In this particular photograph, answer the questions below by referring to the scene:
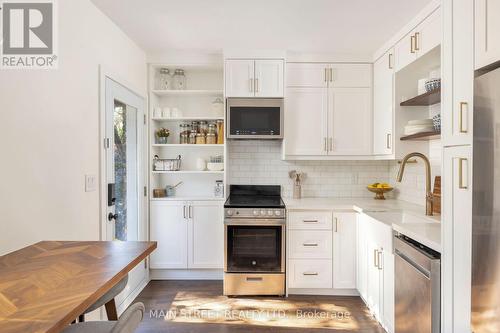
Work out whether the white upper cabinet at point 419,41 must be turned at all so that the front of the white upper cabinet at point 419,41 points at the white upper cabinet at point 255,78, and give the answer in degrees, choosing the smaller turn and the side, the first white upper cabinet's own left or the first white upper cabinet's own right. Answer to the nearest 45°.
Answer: approximately 45° to the first white upper cabinet's own right

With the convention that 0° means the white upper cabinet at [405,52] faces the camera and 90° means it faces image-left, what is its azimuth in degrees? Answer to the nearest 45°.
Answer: approximately 45°

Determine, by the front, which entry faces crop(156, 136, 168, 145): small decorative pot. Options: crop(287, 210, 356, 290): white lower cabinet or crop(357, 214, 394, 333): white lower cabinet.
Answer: crop(357, 214, 394, 333): white lower cabinet

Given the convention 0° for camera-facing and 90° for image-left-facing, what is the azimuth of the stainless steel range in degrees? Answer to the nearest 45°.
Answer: approximately 0°

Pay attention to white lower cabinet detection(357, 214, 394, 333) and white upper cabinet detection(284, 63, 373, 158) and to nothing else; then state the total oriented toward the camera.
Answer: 1

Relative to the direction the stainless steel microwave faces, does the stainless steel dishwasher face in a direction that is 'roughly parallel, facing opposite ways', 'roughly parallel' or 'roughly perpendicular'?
roughly perpendicular

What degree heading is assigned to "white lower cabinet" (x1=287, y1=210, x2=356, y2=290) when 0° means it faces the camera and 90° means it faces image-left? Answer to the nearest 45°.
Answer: approximately 0°
